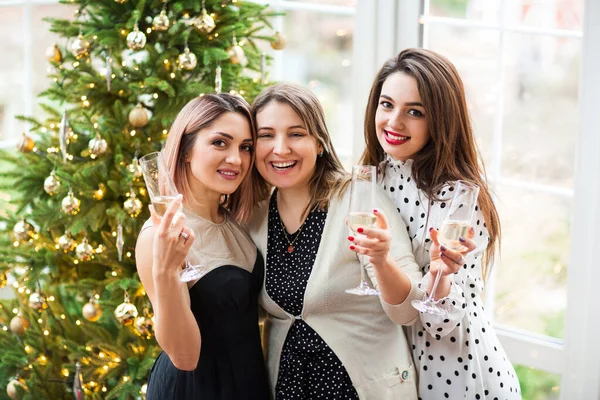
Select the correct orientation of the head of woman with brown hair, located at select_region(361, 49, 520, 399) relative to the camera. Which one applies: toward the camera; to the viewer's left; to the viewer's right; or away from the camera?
toward the camera

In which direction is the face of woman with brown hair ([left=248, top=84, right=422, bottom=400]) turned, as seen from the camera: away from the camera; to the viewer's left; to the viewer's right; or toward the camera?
toward the camera

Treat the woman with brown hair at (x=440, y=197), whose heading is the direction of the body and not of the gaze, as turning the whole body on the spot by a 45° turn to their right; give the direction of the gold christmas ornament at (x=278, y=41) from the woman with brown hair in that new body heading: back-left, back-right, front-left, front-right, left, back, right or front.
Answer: front-right

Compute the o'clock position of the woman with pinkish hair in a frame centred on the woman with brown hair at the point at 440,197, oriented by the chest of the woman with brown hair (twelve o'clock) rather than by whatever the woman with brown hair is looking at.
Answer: The woman with pinkish hair is roughly at 1 o'clock from the woman with brown hair.

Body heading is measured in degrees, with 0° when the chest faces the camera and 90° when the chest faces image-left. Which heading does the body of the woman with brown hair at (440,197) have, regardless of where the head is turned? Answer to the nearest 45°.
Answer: approximately 45°

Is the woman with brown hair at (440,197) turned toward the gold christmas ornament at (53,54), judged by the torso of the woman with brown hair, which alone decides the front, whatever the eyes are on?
no

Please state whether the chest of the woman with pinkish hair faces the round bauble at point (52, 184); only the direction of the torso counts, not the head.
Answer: no

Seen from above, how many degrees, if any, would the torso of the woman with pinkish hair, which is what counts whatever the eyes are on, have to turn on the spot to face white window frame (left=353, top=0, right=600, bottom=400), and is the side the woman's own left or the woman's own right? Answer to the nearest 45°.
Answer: approximately 90° to the woman's own left

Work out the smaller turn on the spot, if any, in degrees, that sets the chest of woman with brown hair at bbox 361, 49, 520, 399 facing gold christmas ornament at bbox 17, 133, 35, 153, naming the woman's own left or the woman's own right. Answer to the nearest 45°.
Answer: approximately 45° to the woman's own right

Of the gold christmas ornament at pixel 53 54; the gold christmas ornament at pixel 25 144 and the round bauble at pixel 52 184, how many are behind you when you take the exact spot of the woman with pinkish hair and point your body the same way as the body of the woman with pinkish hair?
3

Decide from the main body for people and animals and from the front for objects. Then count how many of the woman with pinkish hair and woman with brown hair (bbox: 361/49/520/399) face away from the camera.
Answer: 0

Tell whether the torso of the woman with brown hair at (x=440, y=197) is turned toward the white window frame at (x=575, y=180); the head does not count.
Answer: no

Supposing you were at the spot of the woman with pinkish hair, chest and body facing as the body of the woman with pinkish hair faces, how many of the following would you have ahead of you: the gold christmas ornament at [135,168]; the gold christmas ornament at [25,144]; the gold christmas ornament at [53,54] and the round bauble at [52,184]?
0

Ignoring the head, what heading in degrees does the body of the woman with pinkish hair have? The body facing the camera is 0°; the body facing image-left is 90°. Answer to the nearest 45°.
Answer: approximately 315°

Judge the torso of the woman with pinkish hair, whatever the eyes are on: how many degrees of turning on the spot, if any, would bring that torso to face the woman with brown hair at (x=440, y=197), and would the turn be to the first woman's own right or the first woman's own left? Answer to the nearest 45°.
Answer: approximately 45° to the first woman's own left
